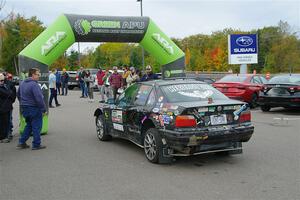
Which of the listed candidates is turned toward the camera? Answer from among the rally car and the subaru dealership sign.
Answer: the subaru dealership sign

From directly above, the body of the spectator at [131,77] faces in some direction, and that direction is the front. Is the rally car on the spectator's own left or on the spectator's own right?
on the spectator's own left

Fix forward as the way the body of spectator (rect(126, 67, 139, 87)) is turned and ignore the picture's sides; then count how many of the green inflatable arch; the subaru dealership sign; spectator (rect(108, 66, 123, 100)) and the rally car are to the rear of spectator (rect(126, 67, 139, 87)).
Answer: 1

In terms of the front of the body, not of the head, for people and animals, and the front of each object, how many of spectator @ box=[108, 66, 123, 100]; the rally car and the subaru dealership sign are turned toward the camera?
2

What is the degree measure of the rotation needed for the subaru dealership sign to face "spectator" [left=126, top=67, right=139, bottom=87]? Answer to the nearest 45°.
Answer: approximately 45° to its right

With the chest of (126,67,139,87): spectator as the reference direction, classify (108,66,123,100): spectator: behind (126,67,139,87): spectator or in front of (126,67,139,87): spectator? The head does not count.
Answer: in front

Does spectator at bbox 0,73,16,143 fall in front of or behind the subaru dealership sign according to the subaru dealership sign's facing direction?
in front

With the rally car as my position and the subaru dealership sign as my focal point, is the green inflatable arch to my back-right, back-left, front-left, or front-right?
front-left

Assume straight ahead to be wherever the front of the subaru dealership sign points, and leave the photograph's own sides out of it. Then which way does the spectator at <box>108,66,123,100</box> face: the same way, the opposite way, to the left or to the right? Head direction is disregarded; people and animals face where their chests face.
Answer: the same way

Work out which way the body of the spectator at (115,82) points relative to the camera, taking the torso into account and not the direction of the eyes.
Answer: toward the camera

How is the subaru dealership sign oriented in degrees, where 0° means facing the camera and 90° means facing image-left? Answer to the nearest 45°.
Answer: approximately 0°

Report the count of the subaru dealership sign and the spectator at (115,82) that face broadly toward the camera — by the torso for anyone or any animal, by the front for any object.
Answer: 2

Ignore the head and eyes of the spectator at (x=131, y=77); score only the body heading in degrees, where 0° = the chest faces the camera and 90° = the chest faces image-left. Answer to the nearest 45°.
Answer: approximately 45°
